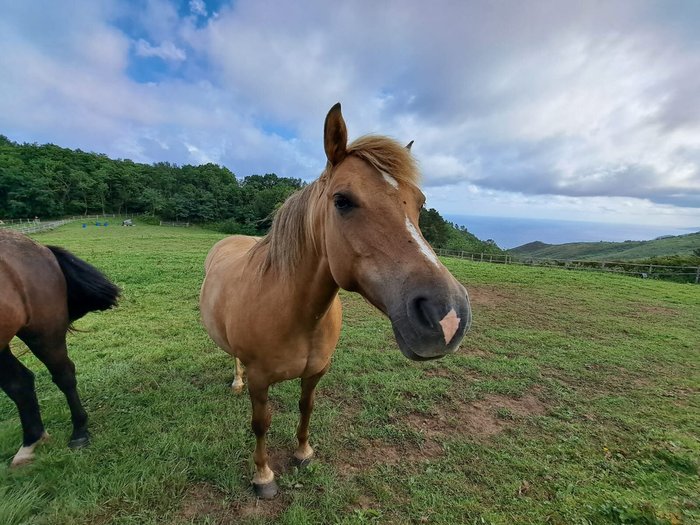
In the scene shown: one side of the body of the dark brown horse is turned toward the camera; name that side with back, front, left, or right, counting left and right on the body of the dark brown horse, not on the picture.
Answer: left

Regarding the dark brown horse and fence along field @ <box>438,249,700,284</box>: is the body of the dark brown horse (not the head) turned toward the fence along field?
no

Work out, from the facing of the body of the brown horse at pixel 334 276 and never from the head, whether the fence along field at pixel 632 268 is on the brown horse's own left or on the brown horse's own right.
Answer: on the brown horse's own left

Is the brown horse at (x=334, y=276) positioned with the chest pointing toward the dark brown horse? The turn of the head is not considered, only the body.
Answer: no

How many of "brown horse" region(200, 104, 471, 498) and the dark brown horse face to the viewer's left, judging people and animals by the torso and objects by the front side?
1

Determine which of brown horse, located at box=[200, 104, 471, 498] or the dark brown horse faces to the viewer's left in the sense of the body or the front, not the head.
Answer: the dark brown horse

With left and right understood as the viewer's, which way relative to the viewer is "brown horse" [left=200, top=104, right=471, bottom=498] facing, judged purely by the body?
facing the viewer and to the right of the viewer

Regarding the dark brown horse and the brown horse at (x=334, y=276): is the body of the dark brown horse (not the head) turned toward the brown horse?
no

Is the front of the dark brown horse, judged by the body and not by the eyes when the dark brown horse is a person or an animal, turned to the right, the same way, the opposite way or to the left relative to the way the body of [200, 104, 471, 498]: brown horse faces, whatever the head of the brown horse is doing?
to the right
